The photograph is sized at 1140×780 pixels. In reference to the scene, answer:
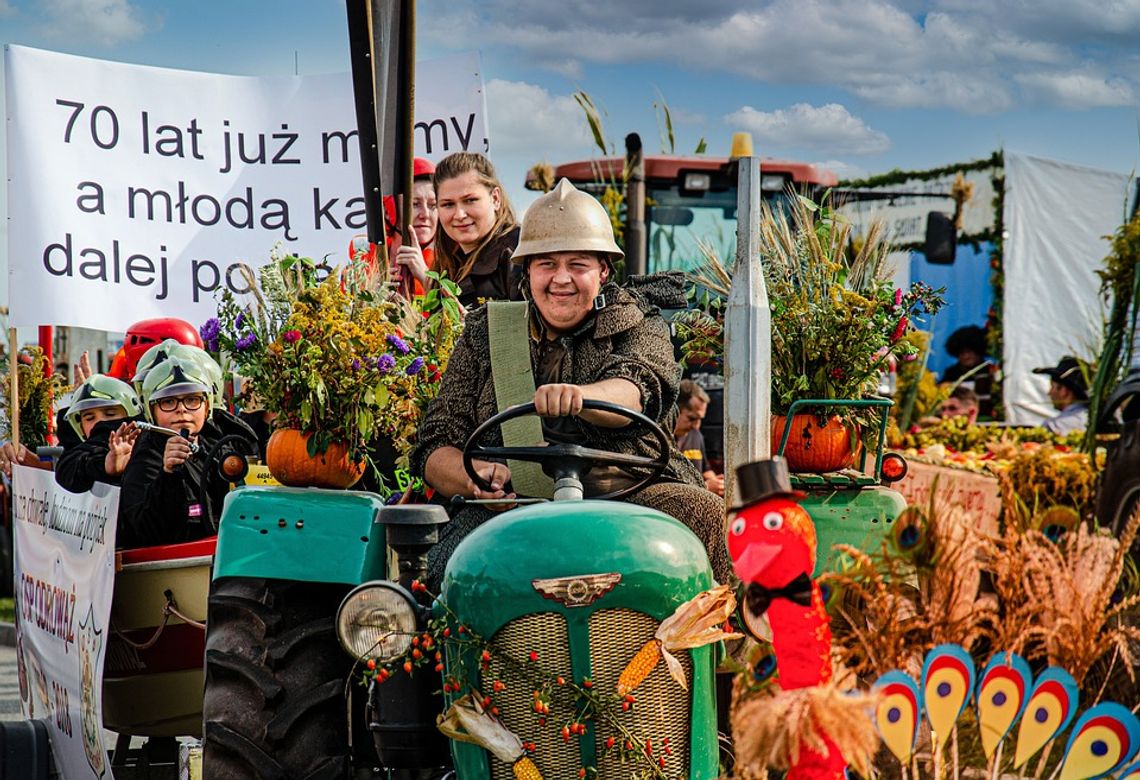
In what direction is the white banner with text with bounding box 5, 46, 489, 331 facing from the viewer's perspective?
toward the camera

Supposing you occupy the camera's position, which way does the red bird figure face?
facing the viewer and to the left of the viewer

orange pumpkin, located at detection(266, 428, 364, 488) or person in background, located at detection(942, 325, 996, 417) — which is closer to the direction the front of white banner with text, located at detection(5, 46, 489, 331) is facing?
the orange pumpkin

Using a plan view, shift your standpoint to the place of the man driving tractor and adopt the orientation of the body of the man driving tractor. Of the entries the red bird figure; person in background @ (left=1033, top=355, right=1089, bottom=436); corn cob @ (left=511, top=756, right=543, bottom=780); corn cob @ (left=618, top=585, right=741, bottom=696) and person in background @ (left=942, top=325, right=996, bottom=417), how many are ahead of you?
3

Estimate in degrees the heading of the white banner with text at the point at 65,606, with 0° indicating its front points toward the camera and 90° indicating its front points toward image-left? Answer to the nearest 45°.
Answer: approximately 45°

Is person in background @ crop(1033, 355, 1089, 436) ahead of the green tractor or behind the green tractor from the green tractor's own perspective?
behind

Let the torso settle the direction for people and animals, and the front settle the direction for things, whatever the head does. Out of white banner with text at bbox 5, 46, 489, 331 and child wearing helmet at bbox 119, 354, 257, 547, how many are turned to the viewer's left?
0

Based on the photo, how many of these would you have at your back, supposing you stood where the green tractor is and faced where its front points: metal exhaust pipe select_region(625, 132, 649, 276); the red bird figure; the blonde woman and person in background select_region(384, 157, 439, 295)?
3

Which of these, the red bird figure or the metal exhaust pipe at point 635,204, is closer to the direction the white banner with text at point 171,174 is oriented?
the red bird figure

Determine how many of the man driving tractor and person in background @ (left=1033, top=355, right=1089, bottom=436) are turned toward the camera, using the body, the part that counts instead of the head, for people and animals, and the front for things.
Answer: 1

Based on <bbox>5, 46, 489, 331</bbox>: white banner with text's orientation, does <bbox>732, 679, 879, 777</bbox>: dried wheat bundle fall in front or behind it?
in front

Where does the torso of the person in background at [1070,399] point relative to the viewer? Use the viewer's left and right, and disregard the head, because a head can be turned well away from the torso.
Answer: facing to the left of the viewer
